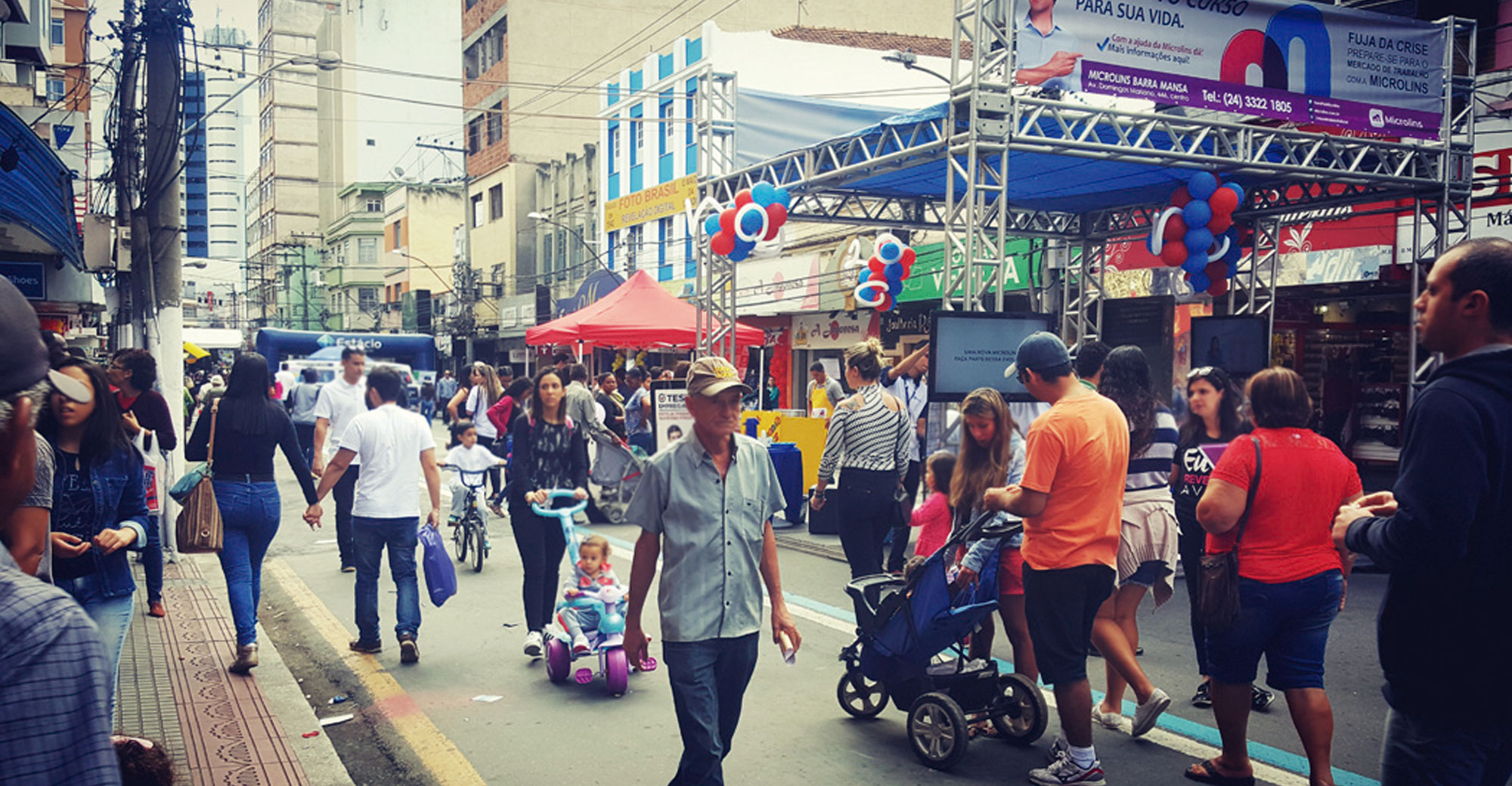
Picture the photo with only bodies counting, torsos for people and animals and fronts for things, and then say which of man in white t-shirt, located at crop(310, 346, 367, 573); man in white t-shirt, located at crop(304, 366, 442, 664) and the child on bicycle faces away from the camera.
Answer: man in white t-shirt, located at crop(304, 366, 442, 664)

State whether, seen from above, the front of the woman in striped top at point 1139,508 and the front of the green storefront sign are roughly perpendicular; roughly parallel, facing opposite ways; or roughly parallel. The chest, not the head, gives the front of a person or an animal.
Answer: roughly perpendicular

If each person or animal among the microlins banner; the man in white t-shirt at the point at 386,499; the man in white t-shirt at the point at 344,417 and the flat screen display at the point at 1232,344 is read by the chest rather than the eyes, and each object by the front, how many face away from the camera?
1

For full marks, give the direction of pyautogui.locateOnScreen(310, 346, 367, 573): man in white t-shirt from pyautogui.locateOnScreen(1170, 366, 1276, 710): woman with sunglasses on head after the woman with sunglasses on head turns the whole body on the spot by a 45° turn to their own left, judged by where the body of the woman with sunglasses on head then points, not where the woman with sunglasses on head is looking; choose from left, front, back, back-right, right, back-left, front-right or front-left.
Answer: back-right

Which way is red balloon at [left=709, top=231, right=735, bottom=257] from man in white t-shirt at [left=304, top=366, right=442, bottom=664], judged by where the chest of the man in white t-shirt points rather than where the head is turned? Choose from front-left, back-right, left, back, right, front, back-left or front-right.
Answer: front-right

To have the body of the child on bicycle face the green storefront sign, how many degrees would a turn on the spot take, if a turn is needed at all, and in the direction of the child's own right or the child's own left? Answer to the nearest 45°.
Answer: approximately 135° to the child's own left

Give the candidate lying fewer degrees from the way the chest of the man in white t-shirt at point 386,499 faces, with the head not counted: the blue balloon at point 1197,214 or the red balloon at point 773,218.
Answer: the red balloon

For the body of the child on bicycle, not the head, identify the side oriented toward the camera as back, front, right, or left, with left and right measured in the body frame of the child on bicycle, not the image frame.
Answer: front

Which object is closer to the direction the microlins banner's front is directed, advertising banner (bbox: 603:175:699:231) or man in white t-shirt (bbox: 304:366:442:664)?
the man in white t-shirt

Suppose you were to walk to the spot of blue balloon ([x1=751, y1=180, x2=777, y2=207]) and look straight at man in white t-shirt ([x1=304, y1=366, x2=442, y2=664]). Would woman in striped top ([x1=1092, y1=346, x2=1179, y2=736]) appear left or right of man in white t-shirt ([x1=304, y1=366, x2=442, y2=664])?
left

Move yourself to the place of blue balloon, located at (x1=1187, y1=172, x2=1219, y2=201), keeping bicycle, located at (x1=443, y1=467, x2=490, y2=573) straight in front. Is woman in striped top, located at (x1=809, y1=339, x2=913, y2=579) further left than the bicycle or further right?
left

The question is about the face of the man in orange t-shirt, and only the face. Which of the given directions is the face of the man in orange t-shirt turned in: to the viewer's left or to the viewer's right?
to the viewer's left

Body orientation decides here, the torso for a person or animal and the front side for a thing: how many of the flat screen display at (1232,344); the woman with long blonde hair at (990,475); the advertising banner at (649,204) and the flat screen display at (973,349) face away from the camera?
0

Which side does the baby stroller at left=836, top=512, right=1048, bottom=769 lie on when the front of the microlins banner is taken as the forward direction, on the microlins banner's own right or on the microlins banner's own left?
on the microlins banner's own right

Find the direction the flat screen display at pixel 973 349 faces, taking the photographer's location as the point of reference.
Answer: facing the viewer

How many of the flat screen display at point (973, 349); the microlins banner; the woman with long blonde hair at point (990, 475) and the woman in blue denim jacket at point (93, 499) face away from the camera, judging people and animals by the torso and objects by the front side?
0

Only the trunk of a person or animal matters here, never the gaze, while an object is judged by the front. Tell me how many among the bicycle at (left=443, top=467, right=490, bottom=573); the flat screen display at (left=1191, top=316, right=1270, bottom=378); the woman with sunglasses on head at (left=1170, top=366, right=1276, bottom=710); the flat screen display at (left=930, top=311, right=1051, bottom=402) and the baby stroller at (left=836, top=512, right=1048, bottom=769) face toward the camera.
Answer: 4

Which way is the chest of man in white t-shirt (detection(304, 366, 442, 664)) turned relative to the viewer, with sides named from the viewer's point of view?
facing away from the viewer

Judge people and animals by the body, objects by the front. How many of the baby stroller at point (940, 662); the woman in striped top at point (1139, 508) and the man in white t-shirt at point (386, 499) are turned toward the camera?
0

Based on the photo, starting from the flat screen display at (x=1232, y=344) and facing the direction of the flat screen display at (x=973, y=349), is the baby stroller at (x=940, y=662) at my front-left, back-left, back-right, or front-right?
front-left

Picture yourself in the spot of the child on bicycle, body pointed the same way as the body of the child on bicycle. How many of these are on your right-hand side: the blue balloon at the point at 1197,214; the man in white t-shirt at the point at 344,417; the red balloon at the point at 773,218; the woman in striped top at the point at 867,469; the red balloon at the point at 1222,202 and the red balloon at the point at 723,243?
1

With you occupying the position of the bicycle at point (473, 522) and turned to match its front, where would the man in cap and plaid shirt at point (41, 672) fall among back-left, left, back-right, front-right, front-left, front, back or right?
front
